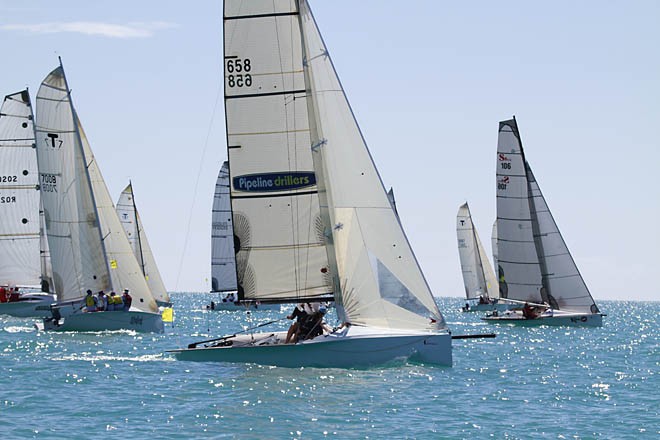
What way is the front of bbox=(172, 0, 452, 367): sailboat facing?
to the viewer's right

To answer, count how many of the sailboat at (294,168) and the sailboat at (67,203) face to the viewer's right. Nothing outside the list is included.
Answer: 2

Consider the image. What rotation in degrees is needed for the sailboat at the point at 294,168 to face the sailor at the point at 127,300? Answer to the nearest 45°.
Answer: approximately 135° to its left

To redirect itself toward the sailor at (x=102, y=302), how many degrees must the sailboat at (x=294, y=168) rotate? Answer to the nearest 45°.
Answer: approximately 135° to its left

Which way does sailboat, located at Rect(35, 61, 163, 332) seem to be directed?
to the viewer's right

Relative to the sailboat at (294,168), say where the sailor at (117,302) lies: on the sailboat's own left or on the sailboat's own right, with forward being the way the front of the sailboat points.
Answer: on the sailboat's own left

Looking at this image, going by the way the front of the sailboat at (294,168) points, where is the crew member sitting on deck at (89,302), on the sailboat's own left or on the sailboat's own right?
on the sailboat's own left
